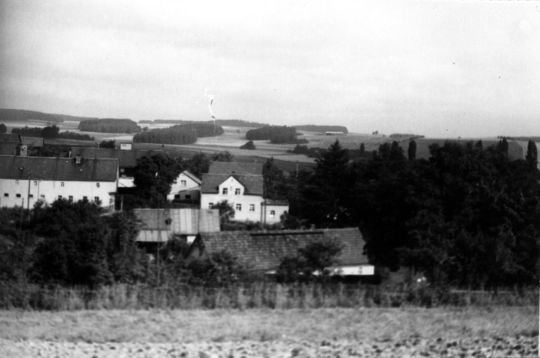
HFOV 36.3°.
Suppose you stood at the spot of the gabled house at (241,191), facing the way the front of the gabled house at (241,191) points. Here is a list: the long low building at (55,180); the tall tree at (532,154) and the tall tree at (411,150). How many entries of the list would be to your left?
2

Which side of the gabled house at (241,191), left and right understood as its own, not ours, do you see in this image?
front

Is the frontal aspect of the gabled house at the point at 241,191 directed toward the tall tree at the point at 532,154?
no

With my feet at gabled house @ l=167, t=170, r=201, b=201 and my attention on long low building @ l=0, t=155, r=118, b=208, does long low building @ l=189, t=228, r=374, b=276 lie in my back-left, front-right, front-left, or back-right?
back-left

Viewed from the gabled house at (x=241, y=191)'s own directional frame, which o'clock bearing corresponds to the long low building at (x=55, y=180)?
The long low building is roughly at 3 o'clock from the gabled house.
